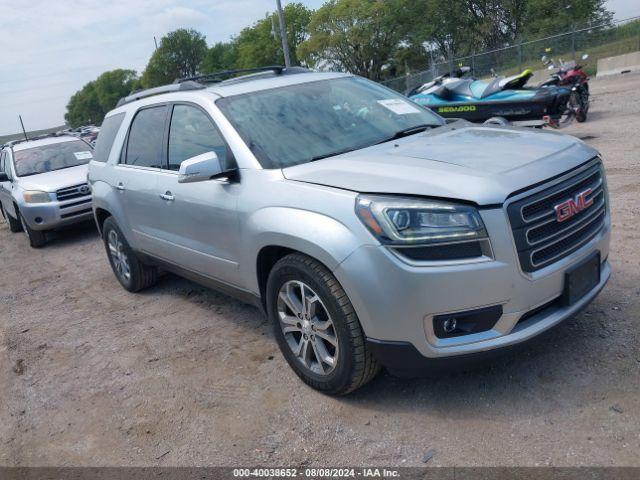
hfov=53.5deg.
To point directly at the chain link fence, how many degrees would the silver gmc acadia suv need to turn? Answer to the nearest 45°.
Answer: approximately 90° to its left

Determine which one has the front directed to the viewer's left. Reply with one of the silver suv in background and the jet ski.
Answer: the jet ski

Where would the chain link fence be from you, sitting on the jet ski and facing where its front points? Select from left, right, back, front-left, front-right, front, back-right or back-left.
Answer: right

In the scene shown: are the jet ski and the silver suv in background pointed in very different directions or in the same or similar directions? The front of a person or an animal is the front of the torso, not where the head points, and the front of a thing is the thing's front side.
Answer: very different directions

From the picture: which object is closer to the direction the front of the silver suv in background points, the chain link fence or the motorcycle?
the motorcycle

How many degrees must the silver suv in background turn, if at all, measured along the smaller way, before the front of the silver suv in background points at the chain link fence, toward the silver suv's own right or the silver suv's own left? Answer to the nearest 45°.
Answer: approximately 90° to the silver suv's own left

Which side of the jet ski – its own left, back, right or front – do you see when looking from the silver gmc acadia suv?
left

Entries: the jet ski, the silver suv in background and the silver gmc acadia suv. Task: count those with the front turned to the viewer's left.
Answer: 1

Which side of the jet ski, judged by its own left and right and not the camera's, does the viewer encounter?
left

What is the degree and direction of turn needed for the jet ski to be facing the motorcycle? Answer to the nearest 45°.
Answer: approximately 135° to its right

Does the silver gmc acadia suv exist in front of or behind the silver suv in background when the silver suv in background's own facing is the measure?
in front

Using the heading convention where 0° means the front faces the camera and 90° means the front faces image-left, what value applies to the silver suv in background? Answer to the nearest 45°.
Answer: approximately 315°

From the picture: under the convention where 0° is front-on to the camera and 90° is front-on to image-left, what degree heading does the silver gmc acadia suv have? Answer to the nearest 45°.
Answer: approximately 315°

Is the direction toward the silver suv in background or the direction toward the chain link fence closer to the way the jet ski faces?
the silver suv in background
